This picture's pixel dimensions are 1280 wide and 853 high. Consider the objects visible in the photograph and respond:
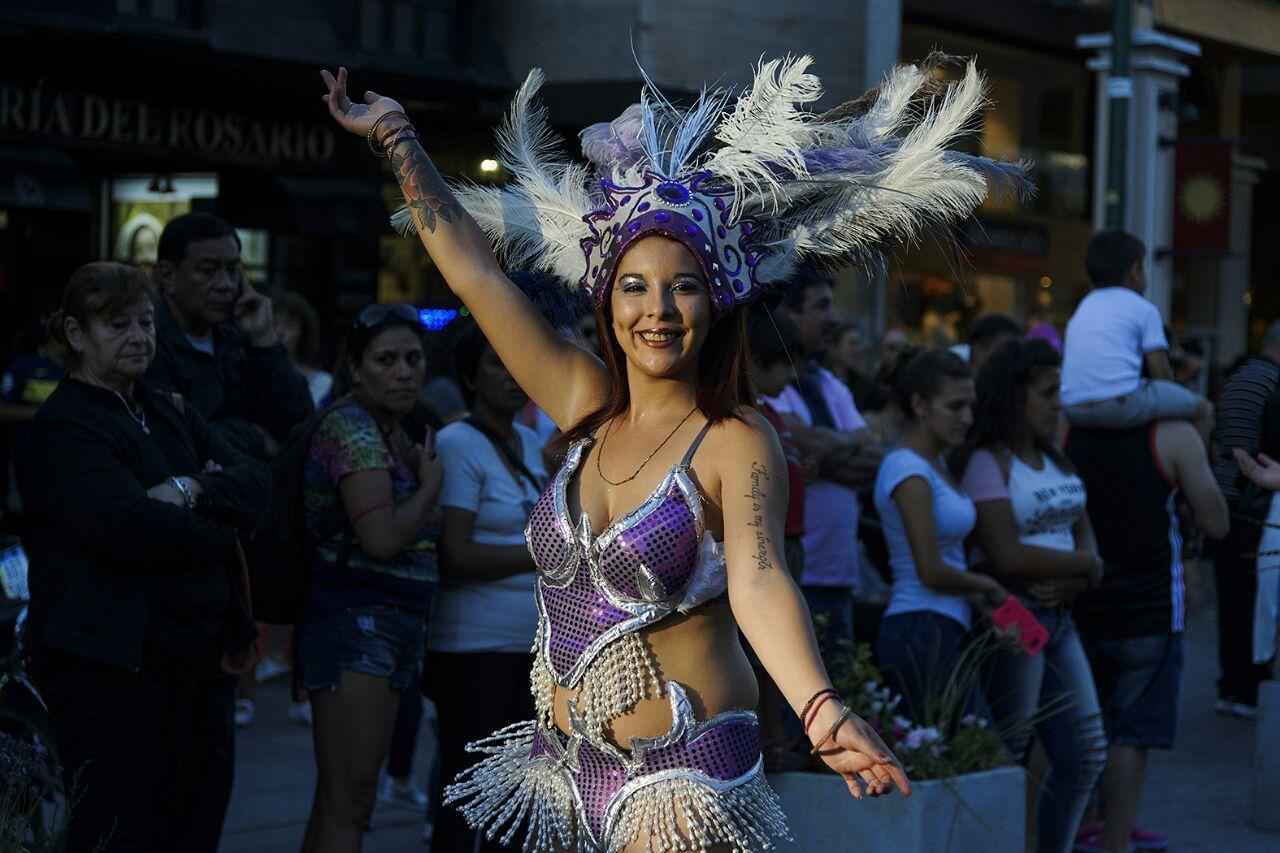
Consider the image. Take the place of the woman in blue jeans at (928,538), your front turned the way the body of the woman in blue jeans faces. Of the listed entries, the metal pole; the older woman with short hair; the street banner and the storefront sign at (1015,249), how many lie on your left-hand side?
3

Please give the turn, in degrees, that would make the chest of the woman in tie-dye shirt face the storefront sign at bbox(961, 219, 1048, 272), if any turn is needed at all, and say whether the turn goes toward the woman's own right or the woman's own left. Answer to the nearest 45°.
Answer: approximately 90° to the woman's own left

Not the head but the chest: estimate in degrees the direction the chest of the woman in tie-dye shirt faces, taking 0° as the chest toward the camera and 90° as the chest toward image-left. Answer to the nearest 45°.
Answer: approximately 315°

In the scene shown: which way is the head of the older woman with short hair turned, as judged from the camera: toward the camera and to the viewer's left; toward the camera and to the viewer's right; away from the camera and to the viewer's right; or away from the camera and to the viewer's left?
toward the camera and to the viewer's right

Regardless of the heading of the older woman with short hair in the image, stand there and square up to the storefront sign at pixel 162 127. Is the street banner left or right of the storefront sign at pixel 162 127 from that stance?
right

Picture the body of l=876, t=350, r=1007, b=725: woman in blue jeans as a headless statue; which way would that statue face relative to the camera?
to the viewer's right

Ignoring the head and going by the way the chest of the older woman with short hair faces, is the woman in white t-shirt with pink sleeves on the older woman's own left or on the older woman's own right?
on the older woman's own left
